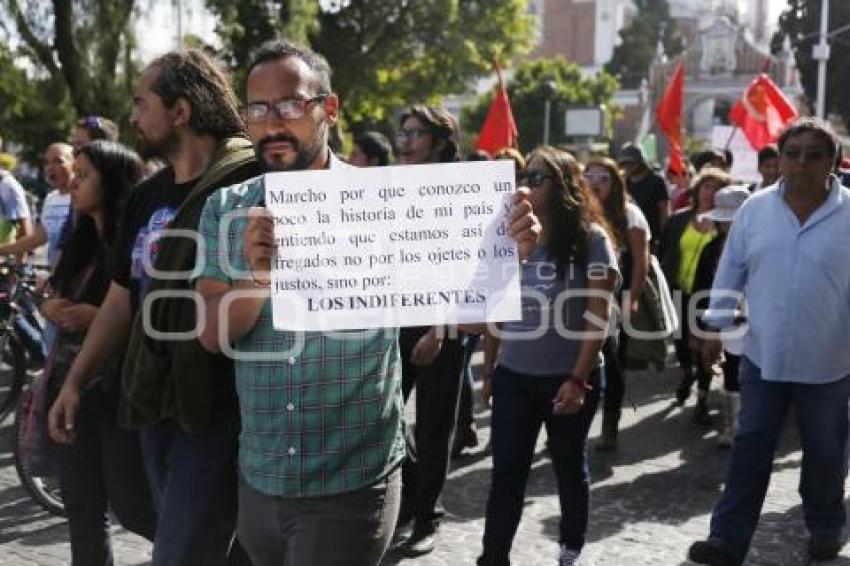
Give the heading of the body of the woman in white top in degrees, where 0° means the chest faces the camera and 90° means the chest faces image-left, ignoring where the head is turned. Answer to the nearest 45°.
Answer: approximately 45°

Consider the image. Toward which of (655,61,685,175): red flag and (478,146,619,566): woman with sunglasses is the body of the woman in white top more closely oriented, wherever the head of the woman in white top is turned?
the woman with sunglasses

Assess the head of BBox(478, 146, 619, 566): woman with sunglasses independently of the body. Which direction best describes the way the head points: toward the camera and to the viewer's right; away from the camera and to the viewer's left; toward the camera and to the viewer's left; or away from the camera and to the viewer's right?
toward the camera and to the viewer's left

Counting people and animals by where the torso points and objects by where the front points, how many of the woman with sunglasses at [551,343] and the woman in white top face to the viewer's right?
0

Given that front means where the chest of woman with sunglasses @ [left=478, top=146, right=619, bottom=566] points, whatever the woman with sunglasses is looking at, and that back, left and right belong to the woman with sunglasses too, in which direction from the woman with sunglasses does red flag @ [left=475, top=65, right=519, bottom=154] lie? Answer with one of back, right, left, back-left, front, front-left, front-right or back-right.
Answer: back-right

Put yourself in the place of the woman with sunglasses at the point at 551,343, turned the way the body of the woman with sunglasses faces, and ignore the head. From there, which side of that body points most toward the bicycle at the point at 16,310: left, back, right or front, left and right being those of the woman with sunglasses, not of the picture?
right

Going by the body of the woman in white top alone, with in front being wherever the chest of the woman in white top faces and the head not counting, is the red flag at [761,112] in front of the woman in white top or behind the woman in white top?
behind

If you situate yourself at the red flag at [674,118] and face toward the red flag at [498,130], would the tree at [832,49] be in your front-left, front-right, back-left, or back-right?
back-right

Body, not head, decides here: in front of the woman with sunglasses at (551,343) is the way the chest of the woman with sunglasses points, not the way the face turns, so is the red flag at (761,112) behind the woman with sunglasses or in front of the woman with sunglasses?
behind

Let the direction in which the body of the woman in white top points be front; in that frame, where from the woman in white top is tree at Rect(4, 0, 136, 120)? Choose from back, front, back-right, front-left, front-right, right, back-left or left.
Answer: right

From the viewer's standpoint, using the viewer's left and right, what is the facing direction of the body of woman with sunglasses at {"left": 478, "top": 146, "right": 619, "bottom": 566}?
facing the viewer and to the left of the viewer

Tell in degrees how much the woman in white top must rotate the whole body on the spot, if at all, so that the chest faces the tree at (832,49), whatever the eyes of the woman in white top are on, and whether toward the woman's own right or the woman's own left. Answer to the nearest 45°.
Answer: approximately 135° to the woman's own right

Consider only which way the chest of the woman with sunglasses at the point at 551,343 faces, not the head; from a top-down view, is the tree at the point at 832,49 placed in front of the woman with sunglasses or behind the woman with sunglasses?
behind
